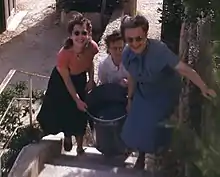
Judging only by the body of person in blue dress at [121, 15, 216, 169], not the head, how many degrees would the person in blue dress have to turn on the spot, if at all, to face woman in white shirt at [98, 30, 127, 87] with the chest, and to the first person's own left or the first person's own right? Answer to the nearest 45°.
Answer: approximately 90° to the first person's own right

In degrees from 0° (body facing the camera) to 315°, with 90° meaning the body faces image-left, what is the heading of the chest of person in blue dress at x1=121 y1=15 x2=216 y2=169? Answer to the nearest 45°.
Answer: approximately 45°

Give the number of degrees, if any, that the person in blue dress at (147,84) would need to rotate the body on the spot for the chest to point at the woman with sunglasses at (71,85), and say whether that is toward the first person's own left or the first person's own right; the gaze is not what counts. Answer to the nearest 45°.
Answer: approximately 90° to the first person's own right

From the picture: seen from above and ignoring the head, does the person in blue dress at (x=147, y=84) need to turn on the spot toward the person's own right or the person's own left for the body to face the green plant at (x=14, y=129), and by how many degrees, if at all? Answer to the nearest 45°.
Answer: approximately 90° to the person's own right
